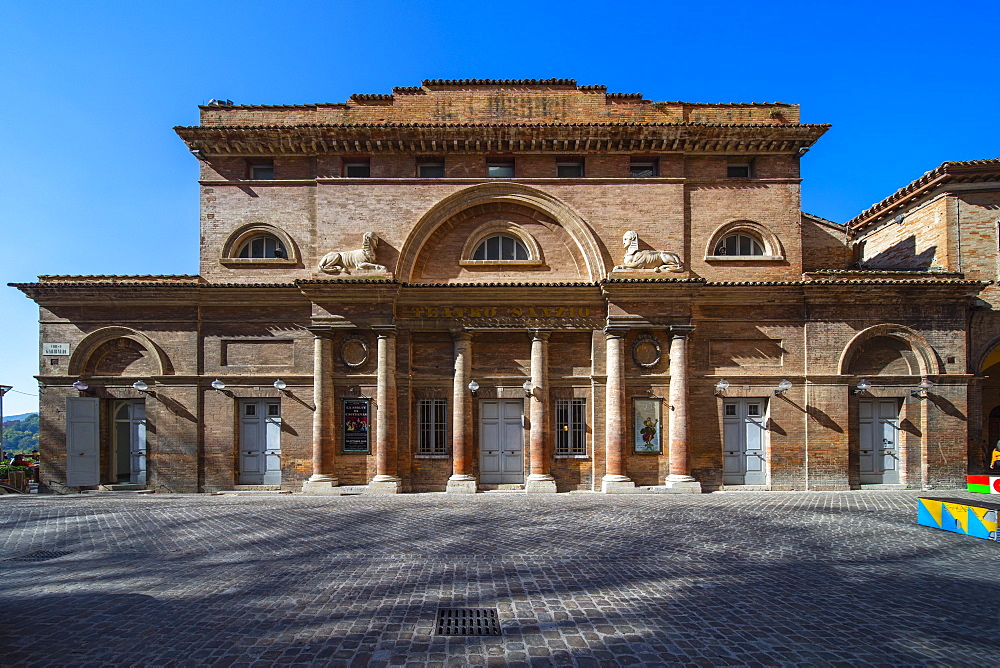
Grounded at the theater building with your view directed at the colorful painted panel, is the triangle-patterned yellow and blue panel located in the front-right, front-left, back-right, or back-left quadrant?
front-right

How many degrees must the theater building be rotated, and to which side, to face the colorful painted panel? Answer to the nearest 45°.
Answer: approximately 90° to its left

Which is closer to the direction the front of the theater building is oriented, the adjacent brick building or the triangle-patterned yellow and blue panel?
the triangle-patterned yellow and blue panel

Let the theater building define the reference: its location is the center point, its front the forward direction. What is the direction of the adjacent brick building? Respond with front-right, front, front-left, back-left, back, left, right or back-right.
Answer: left

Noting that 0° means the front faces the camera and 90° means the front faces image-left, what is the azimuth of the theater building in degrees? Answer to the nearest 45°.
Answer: approximately 0°
